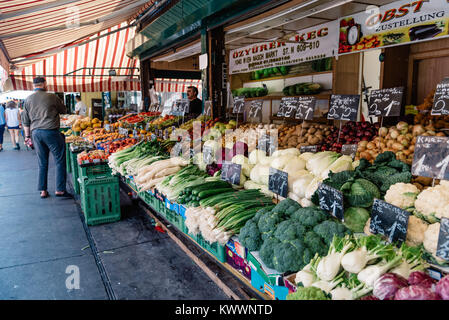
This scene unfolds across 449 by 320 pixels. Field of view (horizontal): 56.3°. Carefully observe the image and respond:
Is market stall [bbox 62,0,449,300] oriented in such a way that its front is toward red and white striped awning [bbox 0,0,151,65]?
no

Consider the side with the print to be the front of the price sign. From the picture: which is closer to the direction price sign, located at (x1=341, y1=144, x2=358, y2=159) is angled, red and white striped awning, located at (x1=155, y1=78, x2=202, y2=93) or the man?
the man

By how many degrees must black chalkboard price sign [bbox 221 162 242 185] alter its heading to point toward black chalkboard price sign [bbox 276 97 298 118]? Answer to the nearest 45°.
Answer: approximately 180°

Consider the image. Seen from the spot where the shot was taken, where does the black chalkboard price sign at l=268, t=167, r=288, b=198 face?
facing the viewer and to the left of the viewer

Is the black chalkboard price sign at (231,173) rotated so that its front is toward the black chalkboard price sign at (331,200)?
no

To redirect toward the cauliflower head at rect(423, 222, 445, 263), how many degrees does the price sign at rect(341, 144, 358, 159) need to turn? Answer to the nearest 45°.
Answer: approximately 45° to its left

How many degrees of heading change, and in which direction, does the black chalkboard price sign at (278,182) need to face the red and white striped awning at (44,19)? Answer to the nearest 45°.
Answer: approximately 90° to its right

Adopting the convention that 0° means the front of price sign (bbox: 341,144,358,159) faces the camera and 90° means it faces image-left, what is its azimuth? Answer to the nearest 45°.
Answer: approximately 45°

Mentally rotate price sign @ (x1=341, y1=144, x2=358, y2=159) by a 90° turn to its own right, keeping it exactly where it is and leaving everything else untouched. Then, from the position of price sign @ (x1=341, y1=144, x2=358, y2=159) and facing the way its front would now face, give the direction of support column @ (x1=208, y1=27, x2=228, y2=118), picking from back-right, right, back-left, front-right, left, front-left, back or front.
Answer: front

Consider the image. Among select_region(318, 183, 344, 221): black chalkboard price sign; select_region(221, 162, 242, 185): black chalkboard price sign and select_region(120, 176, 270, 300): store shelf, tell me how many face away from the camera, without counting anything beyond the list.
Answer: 0

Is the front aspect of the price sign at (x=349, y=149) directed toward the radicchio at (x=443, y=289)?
no

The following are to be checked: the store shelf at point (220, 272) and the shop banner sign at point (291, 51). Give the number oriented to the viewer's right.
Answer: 0

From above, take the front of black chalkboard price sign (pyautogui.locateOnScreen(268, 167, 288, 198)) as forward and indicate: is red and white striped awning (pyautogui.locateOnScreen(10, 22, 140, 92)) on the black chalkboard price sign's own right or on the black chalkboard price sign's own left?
on the black chalkboard price sign's own right

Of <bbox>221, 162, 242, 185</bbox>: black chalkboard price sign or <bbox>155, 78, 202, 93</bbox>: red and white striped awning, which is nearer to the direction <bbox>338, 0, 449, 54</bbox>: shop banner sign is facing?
the black chalkboard price sign

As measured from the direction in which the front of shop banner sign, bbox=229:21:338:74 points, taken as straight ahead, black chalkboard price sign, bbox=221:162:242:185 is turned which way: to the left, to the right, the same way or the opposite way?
the same way

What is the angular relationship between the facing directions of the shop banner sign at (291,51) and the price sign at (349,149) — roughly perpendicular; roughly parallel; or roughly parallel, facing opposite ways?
roughly parallel

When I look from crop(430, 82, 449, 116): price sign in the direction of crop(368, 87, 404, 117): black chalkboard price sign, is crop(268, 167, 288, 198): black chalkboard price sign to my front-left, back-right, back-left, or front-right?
front-left
